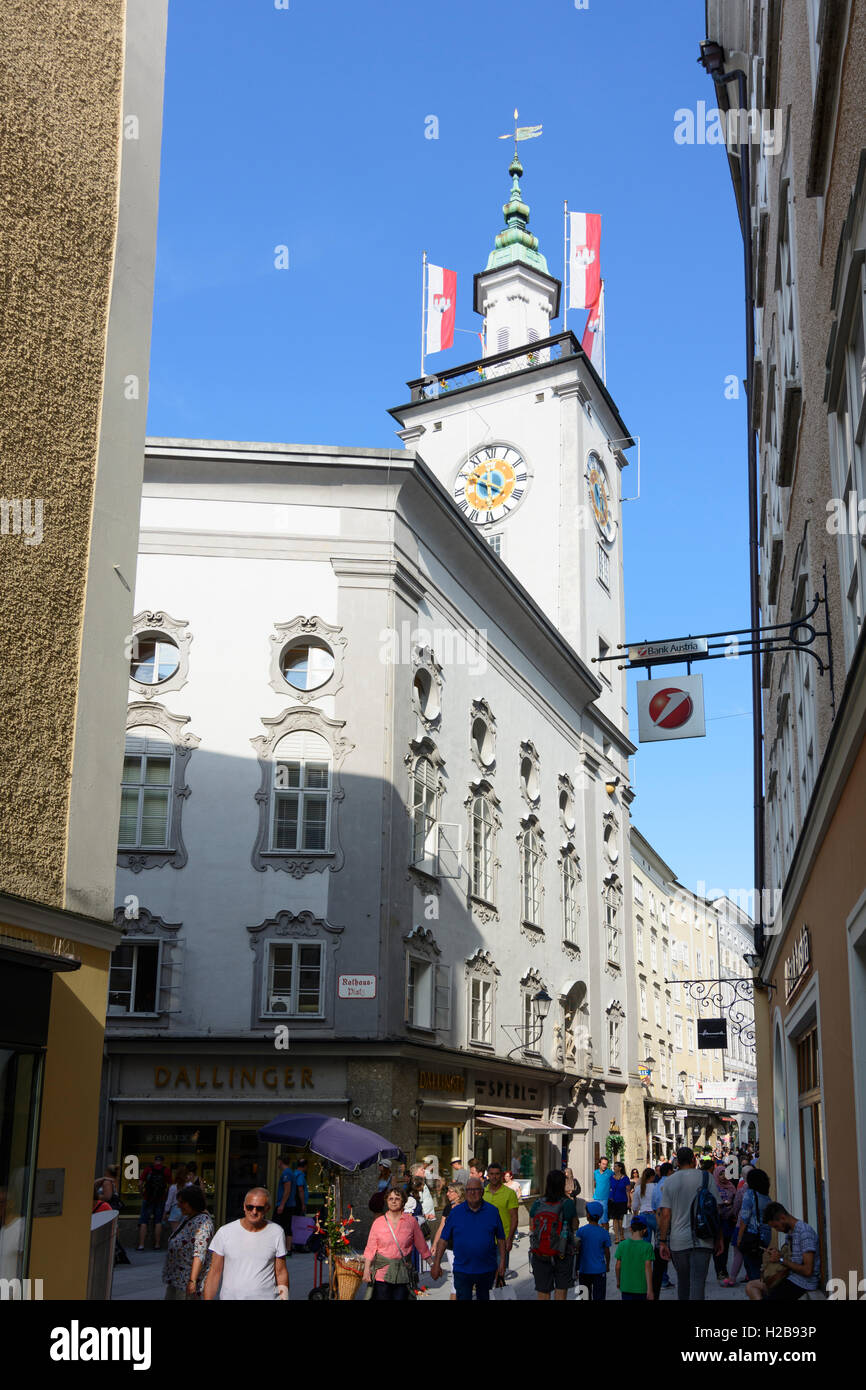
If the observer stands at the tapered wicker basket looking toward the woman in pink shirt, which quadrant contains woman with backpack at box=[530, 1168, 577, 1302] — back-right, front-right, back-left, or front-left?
front-left

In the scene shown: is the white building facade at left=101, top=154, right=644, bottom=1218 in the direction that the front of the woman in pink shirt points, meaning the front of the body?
no

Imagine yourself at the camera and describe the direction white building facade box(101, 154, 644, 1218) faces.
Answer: facing the viewer and to the right of the viewer

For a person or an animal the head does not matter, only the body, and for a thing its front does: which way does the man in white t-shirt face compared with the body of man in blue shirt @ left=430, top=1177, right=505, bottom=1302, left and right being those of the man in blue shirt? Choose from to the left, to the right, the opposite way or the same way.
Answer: the same way

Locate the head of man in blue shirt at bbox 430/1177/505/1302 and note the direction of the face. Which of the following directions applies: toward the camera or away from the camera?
toward the camera

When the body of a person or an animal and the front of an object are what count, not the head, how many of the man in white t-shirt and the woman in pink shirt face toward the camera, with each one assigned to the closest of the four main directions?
2

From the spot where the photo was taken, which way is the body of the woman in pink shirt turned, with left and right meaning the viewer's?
facing the viewer

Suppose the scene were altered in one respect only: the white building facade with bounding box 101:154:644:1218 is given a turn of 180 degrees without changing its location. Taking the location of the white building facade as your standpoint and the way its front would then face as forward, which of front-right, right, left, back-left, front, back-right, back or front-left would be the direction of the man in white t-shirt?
back-left

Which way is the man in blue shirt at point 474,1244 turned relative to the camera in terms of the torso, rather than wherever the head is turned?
toward the camera

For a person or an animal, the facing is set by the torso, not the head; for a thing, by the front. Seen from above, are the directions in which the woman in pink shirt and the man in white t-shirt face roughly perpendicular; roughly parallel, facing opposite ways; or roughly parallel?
roughly parallel

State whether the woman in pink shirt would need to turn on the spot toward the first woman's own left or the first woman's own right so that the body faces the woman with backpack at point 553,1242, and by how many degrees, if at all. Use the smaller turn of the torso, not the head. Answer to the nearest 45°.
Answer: approximately 135° to the first woman's own left
